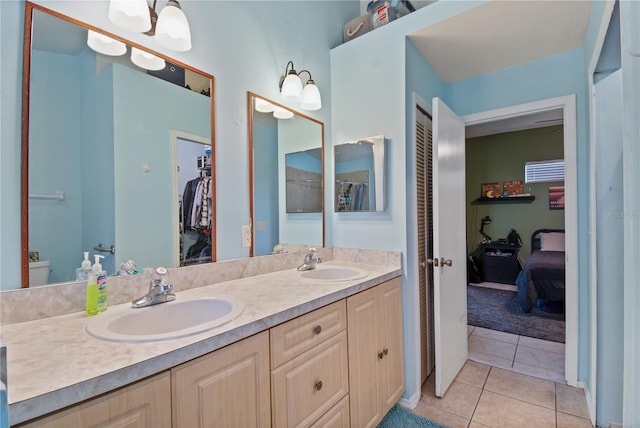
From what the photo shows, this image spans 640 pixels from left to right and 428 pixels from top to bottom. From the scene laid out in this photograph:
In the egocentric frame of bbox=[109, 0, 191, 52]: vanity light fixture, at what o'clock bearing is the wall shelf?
The wall shelf is roughly at 10 o'clock from the vanity light fixture.

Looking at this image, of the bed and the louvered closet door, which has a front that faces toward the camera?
the bed

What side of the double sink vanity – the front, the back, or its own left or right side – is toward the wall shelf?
left

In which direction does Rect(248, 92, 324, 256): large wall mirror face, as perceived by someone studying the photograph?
facing the viewer and to the right of the viewer

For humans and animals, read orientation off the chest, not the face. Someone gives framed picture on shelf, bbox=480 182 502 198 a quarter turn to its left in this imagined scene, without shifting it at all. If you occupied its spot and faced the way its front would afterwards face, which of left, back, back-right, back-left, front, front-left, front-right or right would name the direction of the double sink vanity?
right

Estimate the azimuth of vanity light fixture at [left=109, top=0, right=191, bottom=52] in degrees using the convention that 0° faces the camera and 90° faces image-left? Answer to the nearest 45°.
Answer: approximately 315°

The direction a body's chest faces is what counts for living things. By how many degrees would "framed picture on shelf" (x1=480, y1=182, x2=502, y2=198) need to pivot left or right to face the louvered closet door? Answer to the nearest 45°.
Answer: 0° — it already faces it

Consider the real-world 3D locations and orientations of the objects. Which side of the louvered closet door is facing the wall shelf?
left

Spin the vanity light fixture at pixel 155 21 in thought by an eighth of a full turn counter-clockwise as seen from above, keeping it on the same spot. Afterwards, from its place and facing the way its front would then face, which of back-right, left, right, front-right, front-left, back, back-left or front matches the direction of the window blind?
front

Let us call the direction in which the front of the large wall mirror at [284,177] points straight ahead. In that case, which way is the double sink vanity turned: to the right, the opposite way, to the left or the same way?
the same way

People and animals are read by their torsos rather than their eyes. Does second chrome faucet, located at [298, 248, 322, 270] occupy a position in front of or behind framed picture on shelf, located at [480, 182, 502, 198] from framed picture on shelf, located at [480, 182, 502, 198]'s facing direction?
in front

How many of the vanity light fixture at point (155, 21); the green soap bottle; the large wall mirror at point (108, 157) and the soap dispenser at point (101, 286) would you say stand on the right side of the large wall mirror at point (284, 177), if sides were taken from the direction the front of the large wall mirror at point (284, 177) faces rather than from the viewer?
4

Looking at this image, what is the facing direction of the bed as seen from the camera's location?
facing the viewer

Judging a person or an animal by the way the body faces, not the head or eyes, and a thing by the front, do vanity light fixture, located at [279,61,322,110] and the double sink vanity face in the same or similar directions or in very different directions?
same or similar directions

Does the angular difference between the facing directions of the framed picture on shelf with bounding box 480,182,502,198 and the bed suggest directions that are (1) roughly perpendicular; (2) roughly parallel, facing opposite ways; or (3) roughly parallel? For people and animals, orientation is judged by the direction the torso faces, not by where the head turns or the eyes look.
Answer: roughly parallel

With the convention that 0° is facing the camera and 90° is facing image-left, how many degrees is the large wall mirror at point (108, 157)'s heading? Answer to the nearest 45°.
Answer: approximately 315°

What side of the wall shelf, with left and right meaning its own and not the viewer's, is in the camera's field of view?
front

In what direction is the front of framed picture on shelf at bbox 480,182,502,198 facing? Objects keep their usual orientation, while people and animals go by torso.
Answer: toward the camera
